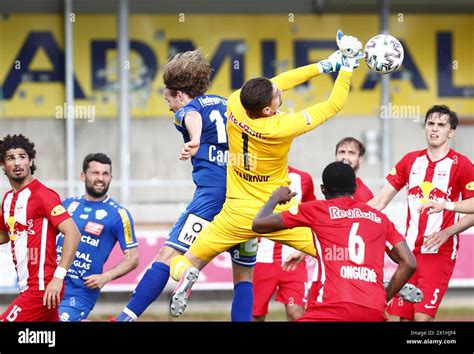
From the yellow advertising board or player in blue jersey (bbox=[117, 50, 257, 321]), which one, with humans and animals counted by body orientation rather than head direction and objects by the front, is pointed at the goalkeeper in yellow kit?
the yellow advertising board

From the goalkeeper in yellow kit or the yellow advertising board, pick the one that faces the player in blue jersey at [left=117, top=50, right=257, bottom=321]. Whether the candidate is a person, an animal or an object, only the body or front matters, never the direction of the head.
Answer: the yellow advertising board

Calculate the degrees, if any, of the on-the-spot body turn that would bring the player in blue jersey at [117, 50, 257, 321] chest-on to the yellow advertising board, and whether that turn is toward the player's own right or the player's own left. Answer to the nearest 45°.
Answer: approximately 45° to the player's own right
